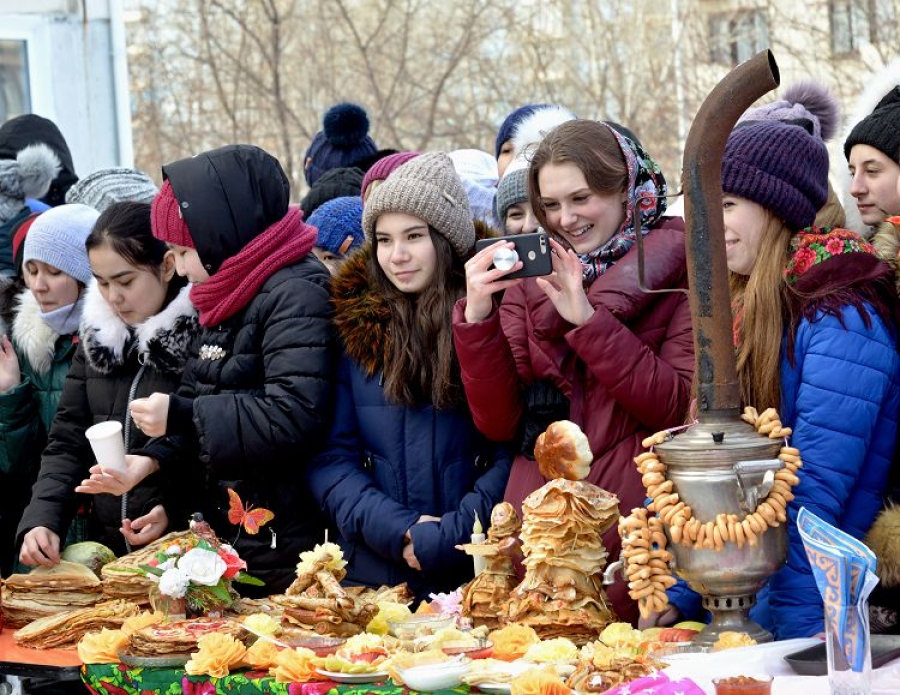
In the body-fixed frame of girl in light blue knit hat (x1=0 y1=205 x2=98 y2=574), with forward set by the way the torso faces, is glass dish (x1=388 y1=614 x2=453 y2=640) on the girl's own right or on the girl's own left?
on the girl's own left

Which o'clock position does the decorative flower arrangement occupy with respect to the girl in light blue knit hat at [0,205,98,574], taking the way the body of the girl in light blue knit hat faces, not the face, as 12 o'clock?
The decorative flower arrangement is roughly at 10 o'clock from the girl in light blue knit hat.

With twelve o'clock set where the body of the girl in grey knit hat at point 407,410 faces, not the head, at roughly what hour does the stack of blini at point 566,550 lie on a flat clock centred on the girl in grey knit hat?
The stack of blini is roughly at 11 o'clock from the girl in grey knit hat.

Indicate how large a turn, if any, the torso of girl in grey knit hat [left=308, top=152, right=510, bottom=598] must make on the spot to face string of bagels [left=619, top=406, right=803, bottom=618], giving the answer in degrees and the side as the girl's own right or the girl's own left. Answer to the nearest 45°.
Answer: approximately 45° to the girl's own left

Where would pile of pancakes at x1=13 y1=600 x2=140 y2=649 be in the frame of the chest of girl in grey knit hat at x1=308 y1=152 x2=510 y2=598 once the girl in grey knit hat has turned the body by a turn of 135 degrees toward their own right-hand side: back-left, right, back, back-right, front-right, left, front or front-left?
front-left

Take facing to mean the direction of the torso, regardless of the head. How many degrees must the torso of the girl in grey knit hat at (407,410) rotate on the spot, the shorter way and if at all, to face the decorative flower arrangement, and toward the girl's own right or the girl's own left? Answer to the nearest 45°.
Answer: approximately 90° to the girl's own right

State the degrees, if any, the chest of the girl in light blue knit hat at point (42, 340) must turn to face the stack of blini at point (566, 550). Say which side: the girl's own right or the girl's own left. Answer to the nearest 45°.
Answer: approximately 90° to the girl's own left

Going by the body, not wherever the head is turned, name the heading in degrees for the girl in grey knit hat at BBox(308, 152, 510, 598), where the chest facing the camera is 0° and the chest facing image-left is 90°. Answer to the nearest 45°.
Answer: approximately 0°

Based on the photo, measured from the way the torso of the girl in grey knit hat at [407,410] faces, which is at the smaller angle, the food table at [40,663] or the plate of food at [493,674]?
the plate of food

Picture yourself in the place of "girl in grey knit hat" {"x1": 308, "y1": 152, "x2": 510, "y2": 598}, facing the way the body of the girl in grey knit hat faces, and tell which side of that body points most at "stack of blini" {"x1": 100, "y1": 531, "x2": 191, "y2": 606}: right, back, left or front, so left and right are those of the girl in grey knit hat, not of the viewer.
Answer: right

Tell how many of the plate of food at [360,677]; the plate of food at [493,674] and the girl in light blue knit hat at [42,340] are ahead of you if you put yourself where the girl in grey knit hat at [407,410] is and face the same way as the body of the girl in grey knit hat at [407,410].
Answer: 2

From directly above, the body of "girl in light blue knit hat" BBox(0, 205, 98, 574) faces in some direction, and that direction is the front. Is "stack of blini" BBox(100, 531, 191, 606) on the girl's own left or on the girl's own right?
on the girl's own left
